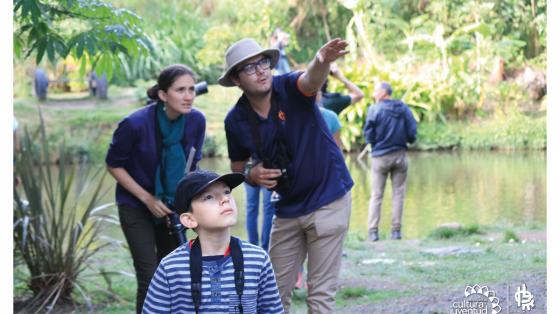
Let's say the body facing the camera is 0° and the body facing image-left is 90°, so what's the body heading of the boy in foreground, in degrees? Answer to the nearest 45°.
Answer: approximately 0°

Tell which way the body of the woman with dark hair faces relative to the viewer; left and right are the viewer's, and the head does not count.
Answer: facing the viewer and to the right of the viewer

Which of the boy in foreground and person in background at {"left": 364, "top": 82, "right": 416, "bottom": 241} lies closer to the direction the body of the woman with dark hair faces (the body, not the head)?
the boy in foreground

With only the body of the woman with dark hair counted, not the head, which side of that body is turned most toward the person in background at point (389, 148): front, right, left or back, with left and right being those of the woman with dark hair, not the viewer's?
left

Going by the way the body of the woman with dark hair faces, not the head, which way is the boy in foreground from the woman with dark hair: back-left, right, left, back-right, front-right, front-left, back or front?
front-right

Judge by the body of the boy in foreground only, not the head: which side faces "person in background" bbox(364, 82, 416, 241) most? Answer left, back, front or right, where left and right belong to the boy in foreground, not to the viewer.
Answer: back

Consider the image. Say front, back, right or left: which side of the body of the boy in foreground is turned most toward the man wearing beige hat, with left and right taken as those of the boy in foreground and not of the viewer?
back

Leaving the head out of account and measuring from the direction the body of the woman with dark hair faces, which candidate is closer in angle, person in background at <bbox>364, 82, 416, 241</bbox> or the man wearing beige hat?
the man wearing beige hat

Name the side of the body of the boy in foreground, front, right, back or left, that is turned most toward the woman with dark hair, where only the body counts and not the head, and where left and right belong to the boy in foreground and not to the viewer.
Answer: back

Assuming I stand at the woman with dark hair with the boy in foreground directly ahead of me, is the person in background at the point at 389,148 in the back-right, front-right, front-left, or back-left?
back-left

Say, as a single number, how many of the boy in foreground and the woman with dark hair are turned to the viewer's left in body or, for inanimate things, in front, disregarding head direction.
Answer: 0
